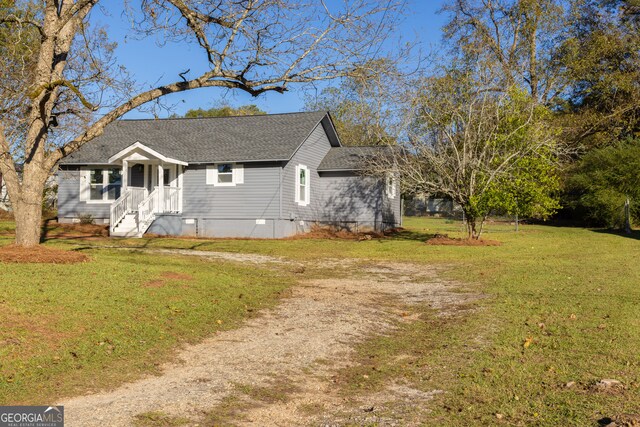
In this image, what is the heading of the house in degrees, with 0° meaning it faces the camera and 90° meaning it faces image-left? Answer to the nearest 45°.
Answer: approximately 45°

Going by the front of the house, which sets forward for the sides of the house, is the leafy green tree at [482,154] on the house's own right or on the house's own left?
on the house's own left

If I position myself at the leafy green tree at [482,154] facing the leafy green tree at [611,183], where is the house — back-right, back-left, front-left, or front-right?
back-left

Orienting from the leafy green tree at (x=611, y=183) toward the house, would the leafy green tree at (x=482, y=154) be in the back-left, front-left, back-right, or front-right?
front-left

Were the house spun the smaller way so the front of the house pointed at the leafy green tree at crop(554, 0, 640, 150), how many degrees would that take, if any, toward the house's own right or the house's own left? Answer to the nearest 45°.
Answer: approximately 135° to the house's own left

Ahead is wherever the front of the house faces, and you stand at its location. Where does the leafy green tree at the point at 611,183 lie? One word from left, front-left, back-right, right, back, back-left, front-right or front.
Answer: back-left
